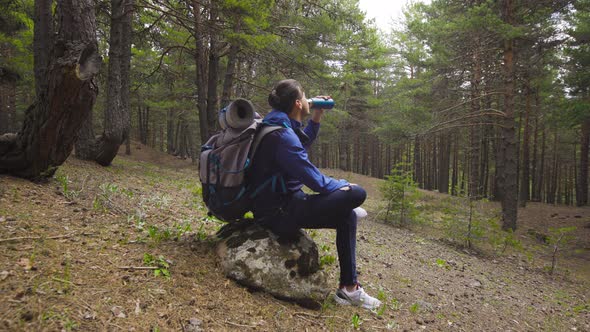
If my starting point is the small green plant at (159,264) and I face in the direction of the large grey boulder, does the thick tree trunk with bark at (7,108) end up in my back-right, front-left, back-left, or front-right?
back-left

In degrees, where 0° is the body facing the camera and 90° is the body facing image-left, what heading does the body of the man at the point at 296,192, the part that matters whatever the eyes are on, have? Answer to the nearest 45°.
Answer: approximately 270°

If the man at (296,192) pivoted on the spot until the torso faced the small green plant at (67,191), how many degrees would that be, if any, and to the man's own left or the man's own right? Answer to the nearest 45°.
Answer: approximately 180°

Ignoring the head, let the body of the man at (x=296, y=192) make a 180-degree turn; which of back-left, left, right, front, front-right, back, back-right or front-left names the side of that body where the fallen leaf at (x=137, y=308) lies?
front-left

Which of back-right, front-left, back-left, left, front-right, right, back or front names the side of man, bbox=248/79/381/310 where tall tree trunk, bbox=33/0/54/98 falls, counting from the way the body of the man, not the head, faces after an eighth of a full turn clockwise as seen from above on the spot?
back

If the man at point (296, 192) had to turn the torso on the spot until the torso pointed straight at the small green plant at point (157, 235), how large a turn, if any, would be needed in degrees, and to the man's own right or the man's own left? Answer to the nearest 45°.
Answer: approximately 180°

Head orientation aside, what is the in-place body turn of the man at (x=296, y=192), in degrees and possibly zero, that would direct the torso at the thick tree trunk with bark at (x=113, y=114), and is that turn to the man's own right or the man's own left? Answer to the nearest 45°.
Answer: approximately 135° to the man's own left

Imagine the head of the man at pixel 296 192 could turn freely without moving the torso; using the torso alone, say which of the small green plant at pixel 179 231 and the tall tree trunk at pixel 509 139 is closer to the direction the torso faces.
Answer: the tall tree trunk

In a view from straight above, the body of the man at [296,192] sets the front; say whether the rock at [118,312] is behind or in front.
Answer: behind

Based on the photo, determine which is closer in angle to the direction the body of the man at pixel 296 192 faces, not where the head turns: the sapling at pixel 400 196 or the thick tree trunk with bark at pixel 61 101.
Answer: the sapling

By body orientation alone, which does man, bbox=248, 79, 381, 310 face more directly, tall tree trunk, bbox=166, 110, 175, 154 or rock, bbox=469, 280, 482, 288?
the rock

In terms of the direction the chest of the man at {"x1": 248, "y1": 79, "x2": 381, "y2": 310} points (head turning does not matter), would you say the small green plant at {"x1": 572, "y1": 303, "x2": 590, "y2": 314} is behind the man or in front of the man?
in front

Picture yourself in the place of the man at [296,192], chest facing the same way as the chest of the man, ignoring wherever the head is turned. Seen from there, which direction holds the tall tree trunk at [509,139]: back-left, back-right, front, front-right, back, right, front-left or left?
front-left

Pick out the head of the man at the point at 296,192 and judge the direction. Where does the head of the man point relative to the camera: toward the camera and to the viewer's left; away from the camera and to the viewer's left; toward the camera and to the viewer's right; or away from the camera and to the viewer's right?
away from the camera and to the viewer's right

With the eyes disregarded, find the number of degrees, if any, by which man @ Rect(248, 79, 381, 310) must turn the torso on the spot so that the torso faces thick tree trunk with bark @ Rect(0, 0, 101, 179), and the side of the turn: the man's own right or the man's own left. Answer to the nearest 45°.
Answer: approximately 180°
